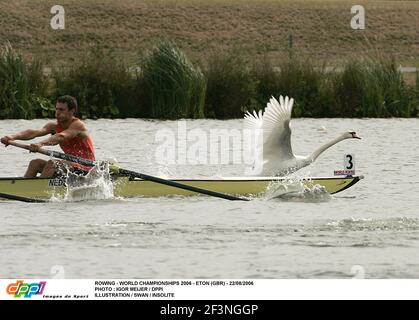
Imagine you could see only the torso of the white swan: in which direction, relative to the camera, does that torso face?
to the viewer's right

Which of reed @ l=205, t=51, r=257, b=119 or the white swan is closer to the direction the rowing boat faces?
the white swan

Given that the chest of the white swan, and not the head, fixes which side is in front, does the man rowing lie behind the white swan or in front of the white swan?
behind

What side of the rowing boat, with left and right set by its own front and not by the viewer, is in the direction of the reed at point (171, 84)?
left

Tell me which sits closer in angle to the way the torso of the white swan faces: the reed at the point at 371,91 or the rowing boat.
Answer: the reed

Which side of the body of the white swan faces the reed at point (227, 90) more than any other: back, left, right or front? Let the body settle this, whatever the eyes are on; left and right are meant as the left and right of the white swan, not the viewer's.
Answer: left

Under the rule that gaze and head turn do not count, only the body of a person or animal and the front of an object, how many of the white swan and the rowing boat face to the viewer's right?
2

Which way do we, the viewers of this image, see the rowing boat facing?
facing to the right of the viewer
